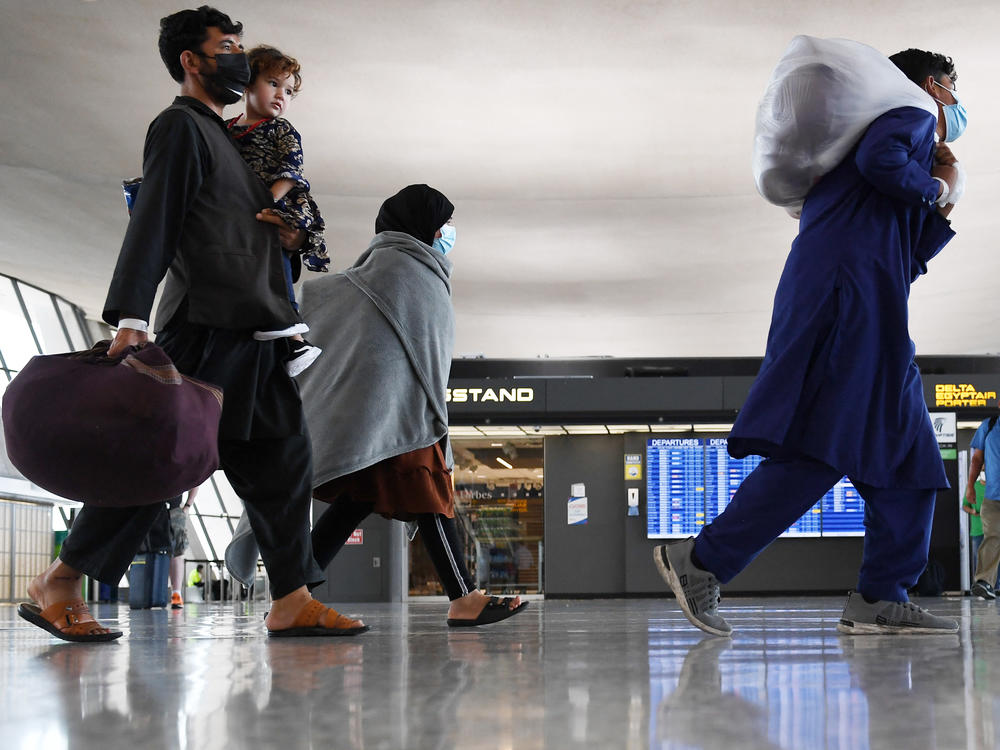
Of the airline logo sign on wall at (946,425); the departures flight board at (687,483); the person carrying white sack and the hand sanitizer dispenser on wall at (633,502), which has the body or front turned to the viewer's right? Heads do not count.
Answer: the person carrying white sack

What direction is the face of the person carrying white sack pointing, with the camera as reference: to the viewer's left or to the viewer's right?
to the viewer's right

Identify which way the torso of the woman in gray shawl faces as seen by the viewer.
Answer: to the viewer's right

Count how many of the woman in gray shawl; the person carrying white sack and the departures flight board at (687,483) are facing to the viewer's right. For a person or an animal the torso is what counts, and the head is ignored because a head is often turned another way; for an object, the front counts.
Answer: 2

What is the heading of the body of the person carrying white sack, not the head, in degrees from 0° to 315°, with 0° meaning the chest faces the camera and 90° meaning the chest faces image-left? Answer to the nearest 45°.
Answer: approximately 270°

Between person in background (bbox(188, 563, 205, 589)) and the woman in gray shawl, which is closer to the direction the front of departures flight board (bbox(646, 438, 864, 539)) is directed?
the woman in gray shawl

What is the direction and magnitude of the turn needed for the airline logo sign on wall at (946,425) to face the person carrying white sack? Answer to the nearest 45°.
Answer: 0° — it already faces them

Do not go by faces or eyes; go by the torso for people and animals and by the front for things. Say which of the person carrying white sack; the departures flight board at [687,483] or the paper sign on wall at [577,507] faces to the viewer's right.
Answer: the person carrying white sack

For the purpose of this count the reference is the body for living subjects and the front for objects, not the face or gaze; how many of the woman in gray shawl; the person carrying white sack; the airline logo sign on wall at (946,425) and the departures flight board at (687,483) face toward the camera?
2
